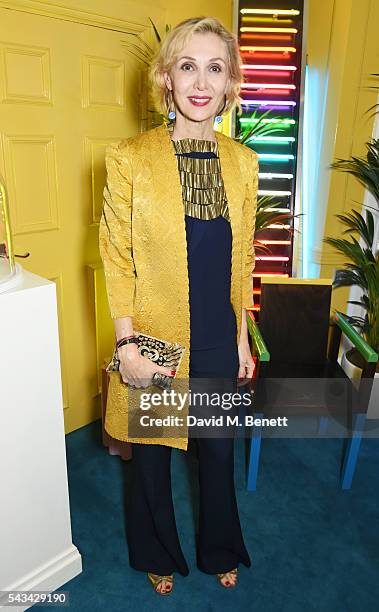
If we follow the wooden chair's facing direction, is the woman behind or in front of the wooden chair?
in front

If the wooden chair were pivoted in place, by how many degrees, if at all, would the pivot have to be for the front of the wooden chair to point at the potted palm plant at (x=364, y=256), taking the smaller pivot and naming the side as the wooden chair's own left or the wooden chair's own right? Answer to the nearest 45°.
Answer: approximately 135° to the wooden chair's own left

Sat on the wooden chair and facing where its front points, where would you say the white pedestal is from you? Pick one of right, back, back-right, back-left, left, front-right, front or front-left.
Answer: front-right

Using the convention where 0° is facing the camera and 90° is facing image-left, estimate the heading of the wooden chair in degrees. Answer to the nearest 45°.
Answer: approximately 0°

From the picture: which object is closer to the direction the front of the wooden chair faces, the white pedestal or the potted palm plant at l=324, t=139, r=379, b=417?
the white pedestal
